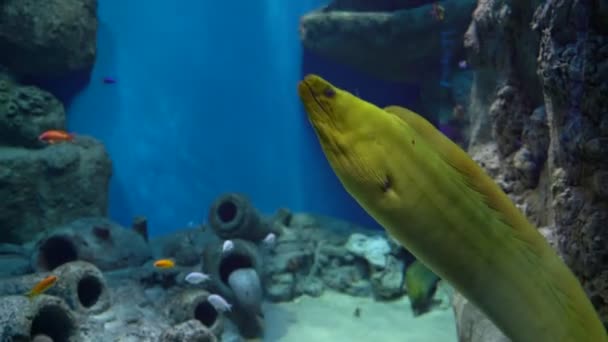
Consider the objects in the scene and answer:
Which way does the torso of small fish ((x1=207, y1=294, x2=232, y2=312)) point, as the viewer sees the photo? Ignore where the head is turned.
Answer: to the viewer's left

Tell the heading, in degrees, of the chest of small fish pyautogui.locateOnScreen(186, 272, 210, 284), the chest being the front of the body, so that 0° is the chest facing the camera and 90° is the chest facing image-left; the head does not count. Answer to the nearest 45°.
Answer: approximately 90°

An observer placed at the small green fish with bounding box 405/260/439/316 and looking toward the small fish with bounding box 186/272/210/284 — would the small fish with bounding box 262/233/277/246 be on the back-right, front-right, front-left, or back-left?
front-right
